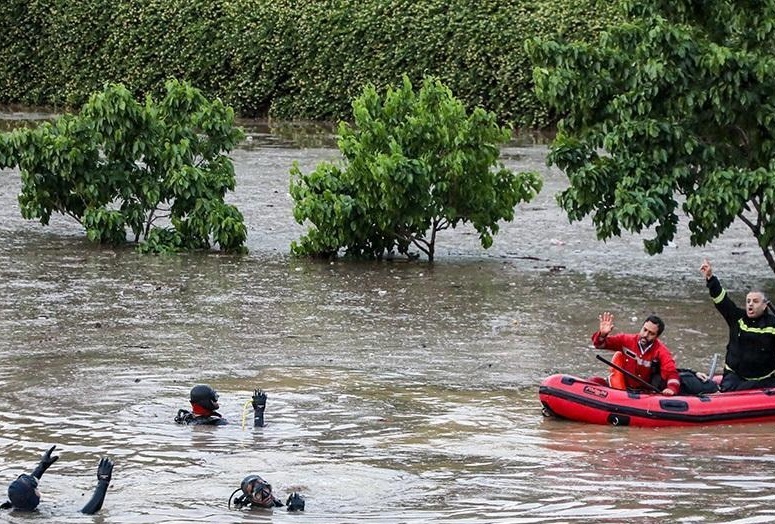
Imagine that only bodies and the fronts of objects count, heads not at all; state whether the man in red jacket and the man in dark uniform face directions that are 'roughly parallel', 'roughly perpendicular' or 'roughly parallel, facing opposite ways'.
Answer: roughly parallel

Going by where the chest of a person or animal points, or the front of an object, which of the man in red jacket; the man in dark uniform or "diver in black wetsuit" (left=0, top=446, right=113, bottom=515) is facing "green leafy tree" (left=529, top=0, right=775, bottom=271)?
the diver in black wetsuit

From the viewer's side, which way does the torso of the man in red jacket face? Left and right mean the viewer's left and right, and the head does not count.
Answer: facing the viewer and to the left of the viewer

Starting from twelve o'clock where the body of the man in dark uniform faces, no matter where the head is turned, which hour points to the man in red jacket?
The man in red jacket is roughly at 1 o'clock from the man in dark uniform.

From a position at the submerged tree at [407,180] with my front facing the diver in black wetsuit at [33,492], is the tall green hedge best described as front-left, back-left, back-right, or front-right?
back-right

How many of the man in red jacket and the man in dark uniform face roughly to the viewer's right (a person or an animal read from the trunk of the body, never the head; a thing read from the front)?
0

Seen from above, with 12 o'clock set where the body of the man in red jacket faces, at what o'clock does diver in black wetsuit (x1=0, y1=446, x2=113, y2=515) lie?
The diver in black wetsuit is roughly at 12 o'clock from the man in red jacket.

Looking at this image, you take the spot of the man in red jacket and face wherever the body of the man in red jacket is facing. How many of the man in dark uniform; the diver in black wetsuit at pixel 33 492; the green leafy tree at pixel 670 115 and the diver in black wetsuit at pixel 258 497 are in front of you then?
2

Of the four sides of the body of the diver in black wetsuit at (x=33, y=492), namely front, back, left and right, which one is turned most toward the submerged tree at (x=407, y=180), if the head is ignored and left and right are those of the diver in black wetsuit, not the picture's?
front

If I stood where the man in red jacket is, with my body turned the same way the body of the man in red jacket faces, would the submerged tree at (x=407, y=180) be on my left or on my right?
on my right

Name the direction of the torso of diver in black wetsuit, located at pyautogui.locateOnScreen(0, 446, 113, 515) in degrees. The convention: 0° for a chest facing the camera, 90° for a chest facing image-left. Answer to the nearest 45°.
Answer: approximately 225°

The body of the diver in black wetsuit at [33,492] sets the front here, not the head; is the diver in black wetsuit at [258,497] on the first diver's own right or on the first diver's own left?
on the first diver's own right

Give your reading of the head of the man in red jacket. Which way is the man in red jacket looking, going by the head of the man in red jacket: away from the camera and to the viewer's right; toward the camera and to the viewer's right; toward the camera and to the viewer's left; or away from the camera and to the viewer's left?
toward the camera and to the viewer's left

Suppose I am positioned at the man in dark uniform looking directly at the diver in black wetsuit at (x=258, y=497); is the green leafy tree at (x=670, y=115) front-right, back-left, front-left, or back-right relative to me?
back-right

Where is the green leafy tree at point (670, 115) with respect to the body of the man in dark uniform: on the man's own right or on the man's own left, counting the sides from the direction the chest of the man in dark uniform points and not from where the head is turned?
on the man's own right
